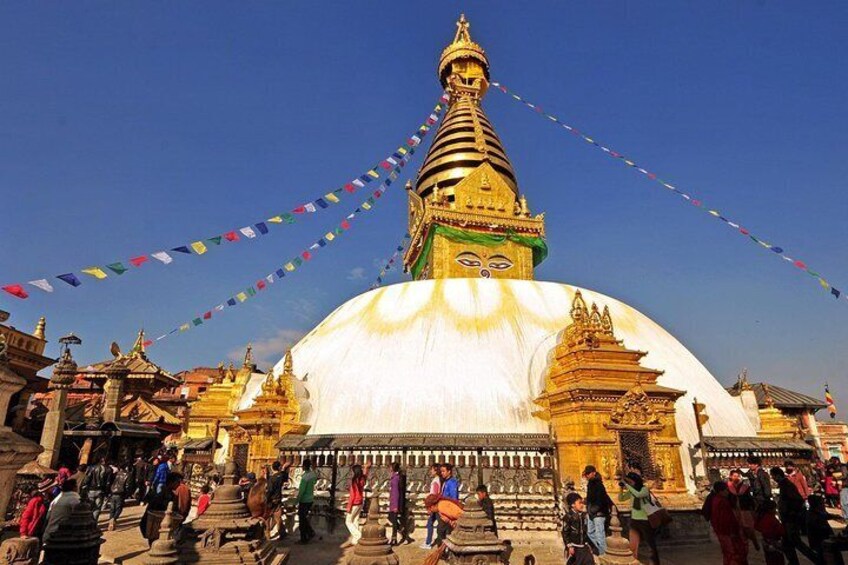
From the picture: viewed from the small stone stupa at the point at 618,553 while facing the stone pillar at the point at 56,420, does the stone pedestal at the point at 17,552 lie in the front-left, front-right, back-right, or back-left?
front-left

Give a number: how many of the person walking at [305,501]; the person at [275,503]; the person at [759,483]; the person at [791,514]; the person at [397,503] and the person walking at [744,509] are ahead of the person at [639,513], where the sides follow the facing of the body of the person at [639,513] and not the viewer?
3

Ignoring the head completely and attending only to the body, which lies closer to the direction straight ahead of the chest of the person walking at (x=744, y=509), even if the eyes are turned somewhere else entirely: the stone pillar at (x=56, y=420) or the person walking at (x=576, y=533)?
the person walking

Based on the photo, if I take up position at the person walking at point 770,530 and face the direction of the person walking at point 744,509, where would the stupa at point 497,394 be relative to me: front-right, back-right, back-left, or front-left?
front-left

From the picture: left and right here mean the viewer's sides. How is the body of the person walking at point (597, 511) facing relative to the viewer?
facing the viewer and to the left of the viewer

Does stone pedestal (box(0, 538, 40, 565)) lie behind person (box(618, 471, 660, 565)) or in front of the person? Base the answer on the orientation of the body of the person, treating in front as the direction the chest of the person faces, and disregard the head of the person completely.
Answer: in front

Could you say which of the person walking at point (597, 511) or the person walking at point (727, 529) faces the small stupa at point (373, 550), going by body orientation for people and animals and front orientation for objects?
the person walking at point (597, 511)

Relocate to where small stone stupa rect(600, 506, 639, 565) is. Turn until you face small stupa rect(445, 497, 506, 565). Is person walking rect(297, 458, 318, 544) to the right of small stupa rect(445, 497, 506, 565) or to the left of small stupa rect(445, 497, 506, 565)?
right

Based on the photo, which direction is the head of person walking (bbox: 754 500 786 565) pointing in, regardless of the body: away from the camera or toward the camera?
away from the camera

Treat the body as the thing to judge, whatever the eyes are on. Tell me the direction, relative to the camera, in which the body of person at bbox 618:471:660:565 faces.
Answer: to the viewer's left
